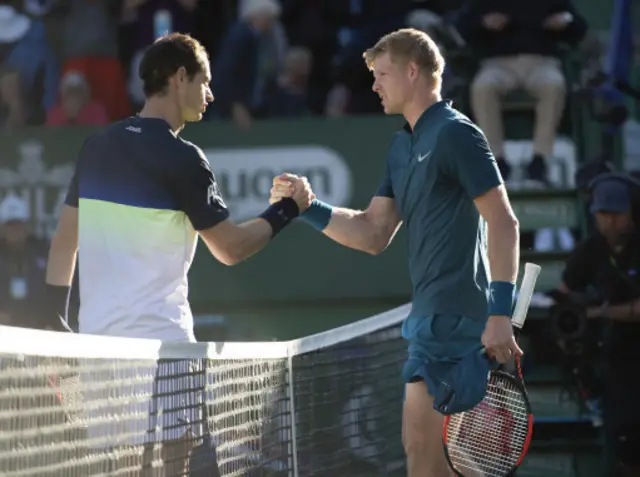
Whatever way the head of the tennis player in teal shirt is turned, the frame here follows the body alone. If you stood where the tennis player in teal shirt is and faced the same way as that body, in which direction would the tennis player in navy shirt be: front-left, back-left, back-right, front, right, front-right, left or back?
front-right

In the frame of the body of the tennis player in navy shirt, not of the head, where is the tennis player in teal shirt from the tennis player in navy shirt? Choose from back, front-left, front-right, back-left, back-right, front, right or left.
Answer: front-right

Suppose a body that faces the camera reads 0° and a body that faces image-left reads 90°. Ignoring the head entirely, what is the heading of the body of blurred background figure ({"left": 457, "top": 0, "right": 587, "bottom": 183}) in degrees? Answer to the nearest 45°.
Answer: approximately 0°

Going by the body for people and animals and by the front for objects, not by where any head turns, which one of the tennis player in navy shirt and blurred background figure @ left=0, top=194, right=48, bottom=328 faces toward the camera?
the blurred background figure

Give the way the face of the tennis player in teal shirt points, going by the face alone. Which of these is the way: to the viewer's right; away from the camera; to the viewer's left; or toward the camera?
to the viewer's left

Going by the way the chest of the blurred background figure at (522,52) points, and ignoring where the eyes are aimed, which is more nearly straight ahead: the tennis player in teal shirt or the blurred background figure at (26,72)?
the tennis player in teal shirt

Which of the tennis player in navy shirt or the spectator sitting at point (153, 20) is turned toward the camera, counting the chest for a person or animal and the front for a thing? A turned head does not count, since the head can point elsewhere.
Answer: the spectator sitting

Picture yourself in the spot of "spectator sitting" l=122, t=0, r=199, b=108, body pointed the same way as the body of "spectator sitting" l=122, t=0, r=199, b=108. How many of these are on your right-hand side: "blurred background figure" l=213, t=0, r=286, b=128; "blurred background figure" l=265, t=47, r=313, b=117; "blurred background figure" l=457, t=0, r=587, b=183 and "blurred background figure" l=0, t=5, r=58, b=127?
1

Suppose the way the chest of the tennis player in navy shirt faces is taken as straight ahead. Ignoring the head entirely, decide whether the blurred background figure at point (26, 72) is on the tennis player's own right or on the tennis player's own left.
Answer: on the tennis player's own left

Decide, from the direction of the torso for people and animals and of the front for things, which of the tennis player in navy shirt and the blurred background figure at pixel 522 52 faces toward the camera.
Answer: the blurred background figure

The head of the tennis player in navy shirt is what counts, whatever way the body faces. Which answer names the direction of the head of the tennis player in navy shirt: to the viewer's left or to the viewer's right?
to the viewer's right

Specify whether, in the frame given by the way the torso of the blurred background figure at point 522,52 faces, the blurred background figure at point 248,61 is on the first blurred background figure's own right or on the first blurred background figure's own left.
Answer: on the first blurred background figure's own right

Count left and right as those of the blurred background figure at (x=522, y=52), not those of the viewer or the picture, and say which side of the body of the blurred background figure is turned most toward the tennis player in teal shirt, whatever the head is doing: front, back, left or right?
front

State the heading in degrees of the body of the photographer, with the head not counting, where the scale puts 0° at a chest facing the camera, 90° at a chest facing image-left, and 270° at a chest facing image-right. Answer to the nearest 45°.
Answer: approximately 45°

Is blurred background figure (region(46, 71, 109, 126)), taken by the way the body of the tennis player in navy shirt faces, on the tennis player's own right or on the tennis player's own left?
on the tennis player's own left

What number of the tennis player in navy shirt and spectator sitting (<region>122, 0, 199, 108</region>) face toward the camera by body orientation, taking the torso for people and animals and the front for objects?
1
